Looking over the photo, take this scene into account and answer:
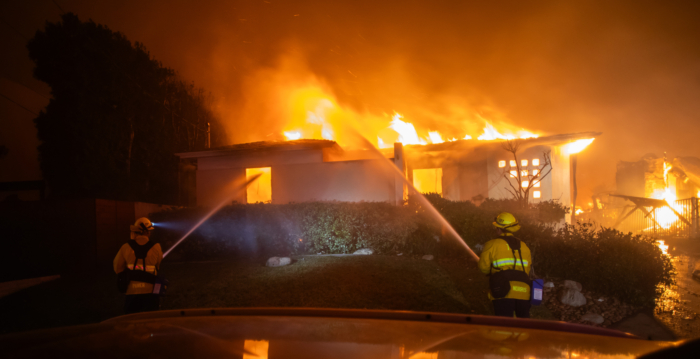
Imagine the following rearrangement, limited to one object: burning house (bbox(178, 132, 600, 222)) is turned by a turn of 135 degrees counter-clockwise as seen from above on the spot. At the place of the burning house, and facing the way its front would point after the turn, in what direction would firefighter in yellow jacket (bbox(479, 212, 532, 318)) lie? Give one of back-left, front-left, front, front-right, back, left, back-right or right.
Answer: back-right

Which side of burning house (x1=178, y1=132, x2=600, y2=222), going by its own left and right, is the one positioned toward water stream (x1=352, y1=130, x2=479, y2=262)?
front

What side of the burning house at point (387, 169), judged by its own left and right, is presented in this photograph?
front

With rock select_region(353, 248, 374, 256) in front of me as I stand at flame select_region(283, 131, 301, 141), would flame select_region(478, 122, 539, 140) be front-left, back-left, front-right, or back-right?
front-left

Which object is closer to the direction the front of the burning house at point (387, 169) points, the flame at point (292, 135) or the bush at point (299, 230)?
the bush

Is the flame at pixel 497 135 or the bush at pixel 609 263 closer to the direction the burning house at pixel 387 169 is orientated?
the bush

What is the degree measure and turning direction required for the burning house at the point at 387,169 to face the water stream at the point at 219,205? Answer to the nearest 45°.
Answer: approximately 90° to its right

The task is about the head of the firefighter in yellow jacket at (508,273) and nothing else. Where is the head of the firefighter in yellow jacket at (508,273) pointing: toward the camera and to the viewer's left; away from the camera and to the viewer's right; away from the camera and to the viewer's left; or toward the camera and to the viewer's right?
away from the camera and to the viewer's left

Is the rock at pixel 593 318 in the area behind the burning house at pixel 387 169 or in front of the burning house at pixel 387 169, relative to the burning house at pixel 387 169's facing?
in front

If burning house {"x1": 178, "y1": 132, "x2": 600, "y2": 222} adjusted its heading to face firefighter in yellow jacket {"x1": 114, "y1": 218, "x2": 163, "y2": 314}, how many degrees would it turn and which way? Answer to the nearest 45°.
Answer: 0° — it already faces them

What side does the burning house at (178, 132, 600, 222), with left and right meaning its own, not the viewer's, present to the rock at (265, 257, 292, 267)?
front

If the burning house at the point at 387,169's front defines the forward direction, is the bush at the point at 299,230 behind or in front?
in front

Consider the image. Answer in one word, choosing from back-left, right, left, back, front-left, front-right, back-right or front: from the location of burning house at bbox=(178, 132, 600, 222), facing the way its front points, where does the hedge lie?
front

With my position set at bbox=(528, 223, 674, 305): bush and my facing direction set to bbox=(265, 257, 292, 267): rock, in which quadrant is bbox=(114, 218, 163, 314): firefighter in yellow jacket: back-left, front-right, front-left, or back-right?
front-left
